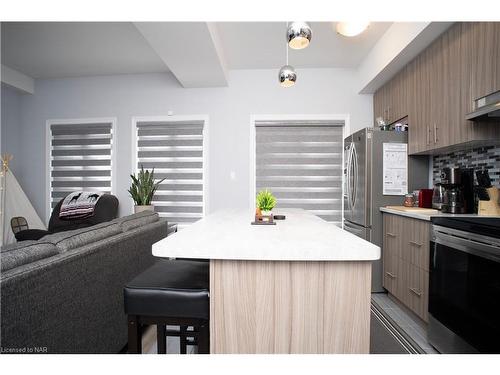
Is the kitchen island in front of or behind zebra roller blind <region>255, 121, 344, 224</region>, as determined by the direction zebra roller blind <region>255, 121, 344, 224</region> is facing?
in front

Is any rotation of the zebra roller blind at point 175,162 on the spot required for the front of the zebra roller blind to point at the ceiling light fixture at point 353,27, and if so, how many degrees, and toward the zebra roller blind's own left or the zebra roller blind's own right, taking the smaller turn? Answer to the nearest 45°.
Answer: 0° — it already faces it

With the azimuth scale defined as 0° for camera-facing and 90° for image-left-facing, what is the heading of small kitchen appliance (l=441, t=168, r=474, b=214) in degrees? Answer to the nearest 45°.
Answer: approximately 45°

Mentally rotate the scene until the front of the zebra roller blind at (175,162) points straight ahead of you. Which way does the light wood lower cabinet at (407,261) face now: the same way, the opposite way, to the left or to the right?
to the right

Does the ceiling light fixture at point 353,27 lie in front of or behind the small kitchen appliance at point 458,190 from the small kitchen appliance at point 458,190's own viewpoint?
in front

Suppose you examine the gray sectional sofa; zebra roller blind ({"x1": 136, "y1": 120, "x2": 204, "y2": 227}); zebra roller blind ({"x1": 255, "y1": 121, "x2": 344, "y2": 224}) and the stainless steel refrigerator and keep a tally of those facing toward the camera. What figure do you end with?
2

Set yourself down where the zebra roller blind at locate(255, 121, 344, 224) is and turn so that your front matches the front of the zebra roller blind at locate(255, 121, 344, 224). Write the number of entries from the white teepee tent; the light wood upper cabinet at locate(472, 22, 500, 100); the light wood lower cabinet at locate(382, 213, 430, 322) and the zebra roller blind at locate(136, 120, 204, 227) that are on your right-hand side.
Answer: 2

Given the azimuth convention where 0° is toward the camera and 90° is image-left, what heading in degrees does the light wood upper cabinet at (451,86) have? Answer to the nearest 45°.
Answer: approximately 45°

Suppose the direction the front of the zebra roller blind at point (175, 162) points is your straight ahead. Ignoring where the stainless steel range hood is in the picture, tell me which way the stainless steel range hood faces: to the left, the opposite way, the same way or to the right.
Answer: to the right

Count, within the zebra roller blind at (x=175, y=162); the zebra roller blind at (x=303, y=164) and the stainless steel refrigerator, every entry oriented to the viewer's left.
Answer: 1

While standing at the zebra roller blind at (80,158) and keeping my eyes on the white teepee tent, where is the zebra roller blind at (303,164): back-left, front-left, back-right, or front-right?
back-left

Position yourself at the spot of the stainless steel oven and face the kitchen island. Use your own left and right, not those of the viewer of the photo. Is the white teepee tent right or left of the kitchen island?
right

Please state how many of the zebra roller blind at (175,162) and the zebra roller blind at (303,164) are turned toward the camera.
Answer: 2

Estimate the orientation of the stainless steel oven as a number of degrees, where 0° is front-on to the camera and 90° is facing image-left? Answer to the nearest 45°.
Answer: approximately 45°

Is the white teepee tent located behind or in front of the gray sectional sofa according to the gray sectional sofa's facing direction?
in front
